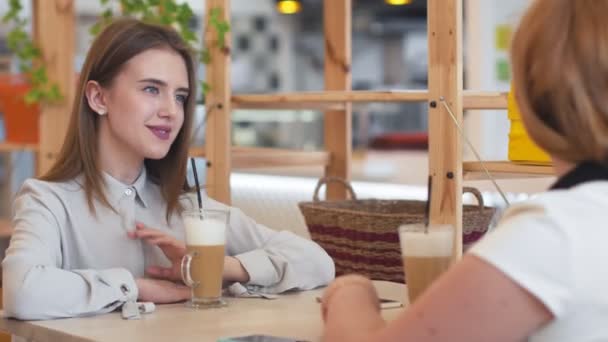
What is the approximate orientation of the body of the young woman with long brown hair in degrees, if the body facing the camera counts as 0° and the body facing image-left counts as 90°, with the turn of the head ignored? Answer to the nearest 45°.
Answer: approximately 315°

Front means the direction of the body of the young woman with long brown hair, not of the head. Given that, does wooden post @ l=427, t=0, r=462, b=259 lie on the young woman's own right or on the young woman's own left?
on the young woman's own left

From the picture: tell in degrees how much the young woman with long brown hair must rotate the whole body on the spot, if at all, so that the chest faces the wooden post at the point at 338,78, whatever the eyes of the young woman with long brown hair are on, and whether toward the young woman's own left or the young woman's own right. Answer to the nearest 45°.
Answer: approximately 90° to the young woman's own left

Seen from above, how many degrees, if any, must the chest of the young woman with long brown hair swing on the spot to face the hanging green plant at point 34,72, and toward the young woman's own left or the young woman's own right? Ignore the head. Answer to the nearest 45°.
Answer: approximately 135° to the young woman's own left

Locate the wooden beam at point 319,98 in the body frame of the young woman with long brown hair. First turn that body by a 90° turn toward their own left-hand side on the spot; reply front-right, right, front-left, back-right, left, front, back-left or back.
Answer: front

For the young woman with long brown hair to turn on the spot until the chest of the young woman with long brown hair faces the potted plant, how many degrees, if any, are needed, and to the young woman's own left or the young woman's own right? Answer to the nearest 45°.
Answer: approximately 135° to the young woman's own left

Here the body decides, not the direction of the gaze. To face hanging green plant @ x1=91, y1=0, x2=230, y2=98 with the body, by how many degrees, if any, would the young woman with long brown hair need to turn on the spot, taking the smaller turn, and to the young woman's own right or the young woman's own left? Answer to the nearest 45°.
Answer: approximately 135° to the young woman's own left

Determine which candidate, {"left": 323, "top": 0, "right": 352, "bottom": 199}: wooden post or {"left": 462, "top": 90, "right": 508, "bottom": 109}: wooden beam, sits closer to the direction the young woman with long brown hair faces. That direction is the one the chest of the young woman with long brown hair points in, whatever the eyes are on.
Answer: the wooden beam

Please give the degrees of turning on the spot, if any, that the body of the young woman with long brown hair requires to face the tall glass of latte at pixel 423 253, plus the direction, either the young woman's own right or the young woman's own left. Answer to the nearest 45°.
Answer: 0° — they already face it

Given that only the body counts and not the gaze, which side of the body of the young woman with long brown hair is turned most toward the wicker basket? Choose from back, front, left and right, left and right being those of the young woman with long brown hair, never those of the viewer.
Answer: left
